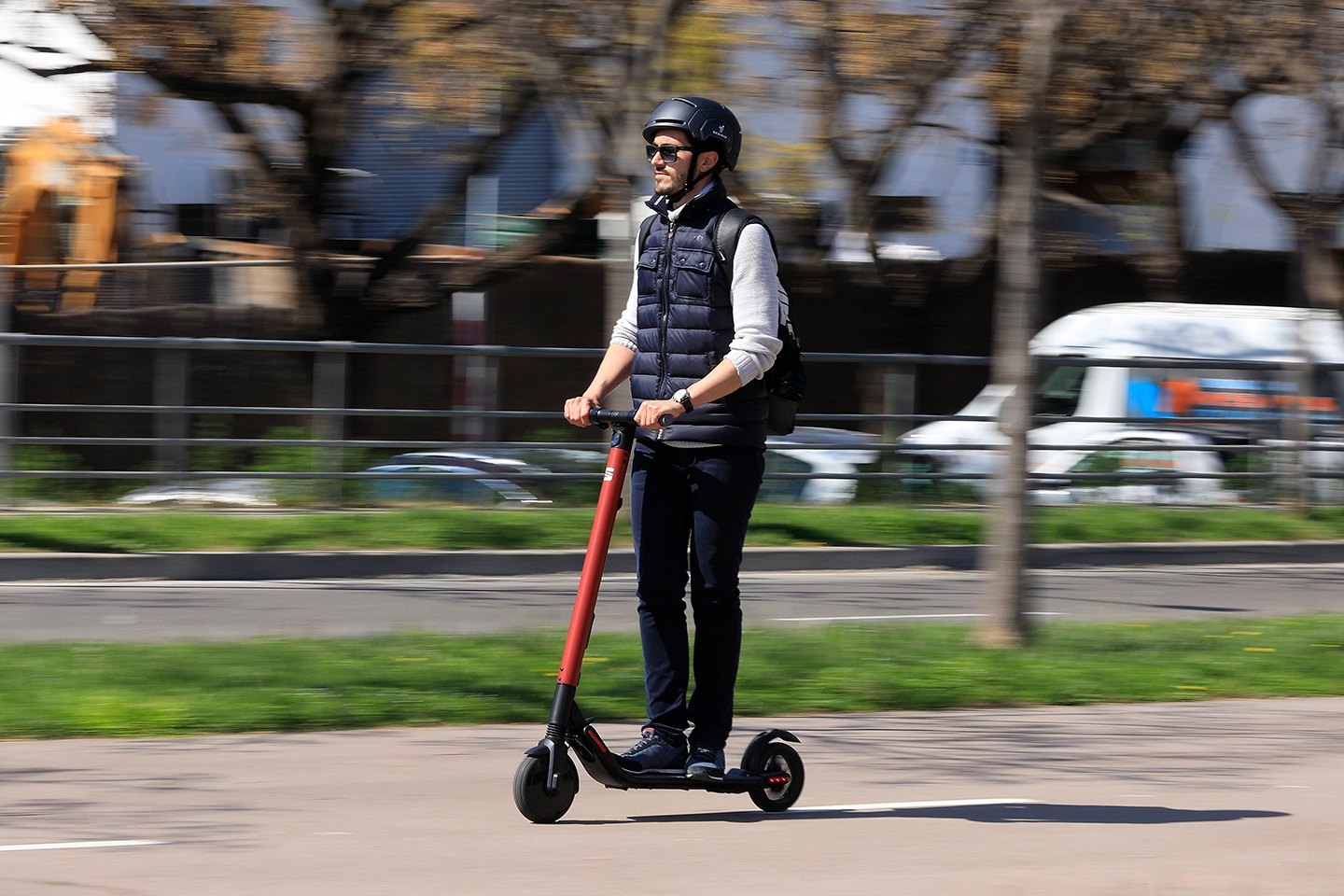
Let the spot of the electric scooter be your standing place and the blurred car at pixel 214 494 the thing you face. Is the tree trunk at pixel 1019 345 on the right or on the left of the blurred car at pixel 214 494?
right

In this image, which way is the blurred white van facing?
to the viewer's left

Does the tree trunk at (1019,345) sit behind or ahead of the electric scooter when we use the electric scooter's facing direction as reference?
behind

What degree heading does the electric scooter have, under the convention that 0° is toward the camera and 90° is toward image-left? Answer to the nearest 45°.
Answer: approximately 45°
